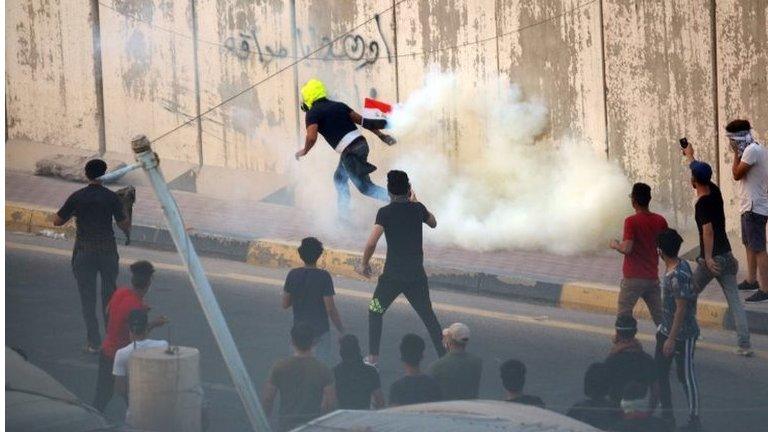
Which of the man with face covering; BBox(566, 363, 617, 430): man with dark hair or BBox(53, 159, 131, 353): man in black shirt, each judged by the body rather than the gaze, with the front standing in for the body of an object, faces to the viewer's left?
the man with face covering

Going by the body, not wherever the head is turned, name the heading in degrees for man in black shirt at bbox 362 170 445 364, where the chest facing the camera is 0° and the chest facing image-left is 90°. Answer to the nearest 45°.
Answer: approximately 180°

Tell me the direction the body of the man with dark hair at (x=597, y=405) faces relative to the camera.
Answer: away from the camera

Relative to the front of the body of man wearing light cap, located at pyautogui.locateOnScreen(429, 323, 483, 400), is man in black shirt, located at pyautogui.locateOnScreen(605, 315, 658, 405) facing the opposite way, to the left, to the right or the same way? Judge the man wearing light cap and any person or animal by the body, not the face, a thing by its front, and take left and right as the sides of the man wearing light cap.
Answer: the same way

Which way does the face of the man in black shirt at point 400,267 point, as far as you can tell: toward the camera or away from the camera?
away from the camera

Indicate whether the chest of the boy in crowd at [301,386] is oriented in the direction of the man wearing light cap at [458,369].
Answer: no

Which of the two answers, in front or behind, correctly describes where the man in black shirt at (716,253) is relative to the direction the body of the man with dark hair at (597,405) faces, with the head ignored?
in front

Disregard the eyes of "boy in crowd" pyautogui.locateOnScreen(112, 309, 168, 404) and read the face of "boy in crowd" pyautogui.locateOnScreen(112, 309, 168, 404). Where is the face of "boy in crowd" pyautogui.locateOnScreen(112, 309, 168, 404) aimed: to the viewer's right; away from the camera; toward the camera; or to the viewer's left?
away from the camera

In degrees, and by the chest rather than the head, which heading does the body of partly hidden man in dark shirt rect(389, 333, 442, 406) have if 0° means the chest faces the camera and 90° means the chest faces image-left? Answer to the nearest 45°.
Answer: approximately 180°

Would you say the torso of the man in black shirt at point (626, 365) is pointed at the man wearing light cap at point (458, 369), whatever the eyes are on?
no

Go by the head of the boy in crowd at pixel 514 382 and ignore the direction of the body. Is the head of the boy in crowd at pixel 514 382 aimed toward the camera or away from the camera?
away from the camera

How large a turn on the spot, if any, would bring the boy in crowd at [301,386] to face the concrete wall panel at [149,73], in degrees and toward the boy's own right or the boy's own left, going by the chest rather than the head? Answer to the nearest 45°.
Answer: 0° — they already face it

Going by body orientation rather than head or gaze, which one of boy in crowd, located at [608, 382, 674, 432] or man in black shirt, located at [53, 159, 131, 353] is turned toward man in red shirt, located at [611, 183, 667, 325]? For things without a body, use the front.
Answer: the boy in crowd

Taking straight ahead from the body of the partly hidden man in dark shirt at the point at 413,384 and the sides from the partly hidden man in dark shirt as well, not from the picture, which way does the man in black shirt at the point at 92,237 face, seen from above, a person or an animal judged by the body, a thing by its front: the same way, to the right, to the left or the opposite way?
the same way

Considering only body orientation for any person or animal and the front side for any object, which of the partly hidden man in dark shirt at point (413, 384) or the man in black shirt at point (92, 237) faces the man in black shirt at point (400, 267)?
the partly hidden man in dark shirt

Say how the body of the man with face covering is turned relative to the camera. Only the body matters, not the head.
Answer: to the viewer's left

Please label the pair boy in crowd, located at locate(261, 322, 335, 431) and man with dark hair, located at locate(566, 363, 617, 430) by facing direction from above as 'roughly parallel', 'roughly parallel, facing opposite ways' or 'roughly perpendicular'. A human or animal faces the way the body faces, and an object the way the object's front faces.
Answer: roughly parallel

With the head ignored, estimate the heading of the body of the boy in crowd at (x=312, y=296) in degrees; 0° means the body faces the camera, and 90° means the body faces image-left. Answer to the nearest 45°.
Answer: approximately 180°

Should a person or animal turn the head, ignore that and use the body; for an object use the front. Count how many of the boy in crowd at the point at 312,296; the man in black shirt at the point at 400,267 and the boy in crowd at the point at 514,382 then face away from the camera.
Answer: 3
